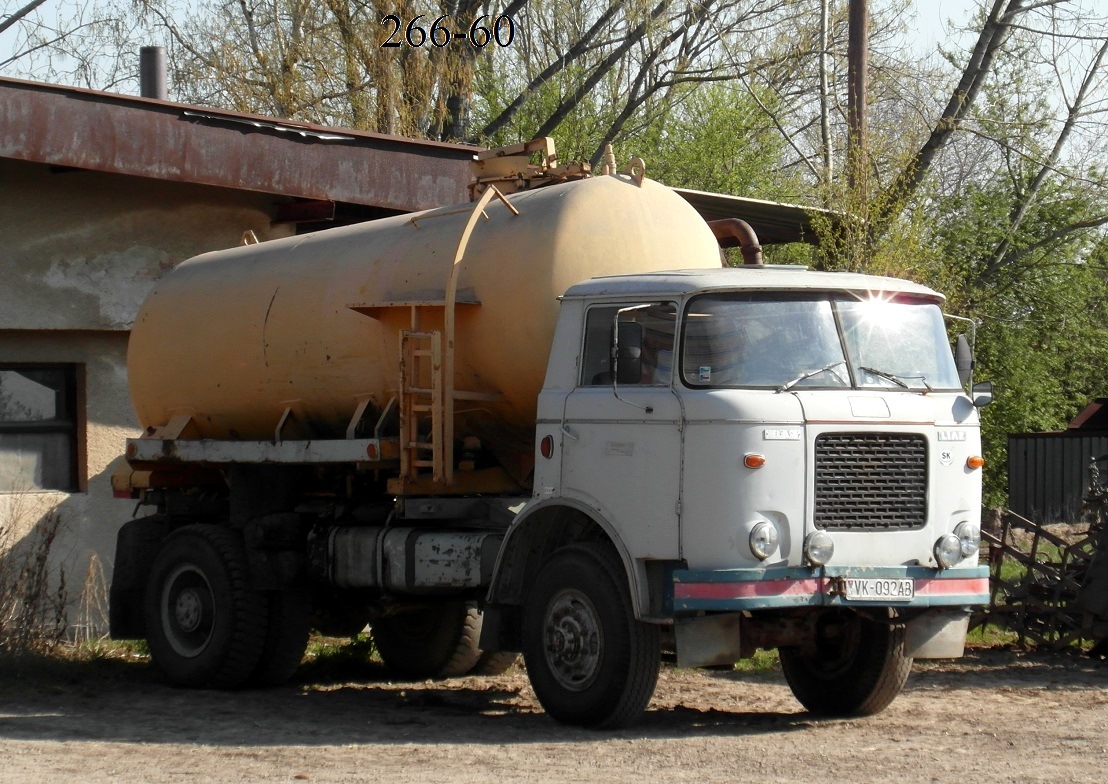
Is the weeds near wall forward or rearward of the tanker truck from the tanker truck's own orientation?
rearward

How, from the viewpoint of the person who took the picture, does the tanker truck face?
facing the viewer and to the right of the viewer

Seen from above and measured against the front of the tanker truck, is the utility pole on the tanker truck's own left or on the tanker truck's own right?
on the tanker truck's own left
